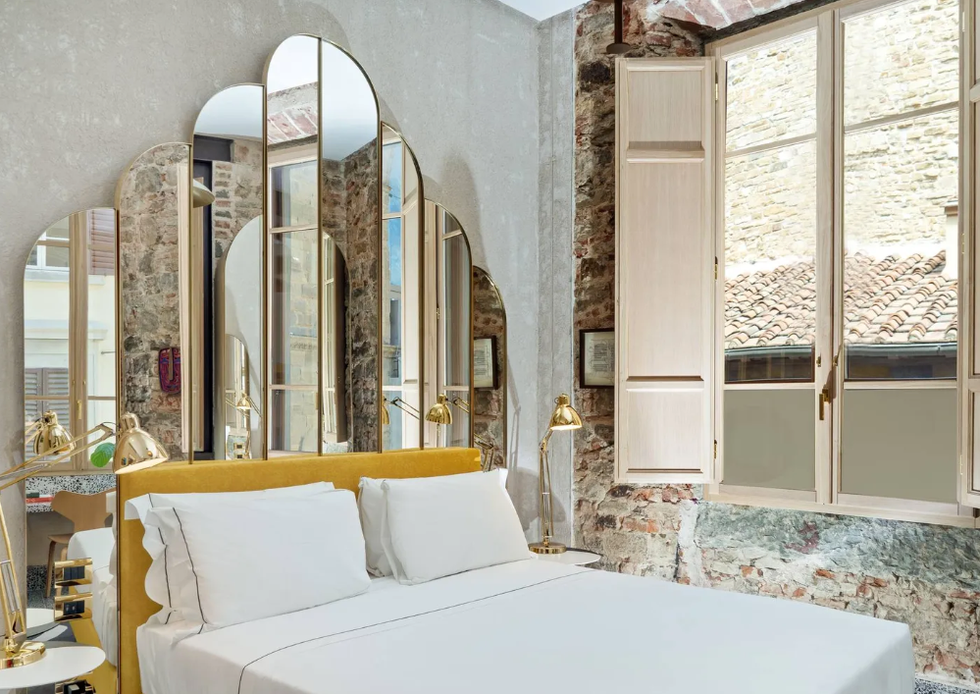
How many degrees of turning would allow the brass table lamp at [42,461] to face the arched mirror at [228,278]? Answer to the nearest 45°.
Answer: approximately 45° to its left

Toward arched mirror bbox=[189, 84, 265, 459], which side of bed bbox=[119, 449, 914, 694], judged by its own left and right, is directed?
back

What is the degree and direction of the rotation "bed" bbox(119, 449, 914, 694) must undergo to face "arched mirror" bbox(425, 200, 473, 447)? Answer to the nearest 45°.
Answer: approximately 135° to its left

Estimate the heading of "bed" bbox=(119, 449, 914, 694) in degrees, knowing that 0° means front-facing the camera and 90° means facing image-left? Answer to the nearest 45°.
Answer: approximately 315°

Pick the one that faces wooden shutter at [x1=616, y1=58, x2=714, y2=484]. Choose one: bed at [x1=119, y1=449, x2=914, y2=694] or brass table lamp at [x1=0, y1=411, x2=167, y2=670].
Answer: the brass table lamp

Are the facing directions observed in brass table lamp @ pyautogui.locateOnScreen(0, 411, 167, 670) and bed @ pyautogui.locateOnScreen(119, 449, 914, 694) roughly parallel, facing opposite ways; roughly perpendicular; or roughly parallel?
roughly perpendicular

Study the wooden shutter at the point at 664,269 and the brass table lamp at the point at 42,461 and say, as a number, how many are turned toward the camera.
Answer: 1

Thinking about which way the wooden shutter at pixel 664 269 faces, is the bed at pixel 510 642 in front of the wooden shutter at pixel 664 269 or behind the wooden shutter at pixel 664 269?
in front

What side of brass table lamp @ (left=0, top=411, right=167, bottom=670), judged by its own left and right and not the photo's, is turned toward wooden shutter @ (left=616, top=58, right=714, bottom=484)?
front
